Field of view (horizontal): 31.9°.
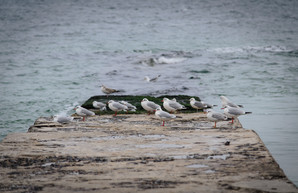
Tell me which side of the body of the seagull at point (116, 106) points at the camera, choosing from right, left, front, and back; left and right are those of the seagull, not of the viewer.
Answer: left

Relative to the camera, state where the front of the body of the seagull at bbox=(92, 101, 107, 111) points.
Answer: to the viewer's left

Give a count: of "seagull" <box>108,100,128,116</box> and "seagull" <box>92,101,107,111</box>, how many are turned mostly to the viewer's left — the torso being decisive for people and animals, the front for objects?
2

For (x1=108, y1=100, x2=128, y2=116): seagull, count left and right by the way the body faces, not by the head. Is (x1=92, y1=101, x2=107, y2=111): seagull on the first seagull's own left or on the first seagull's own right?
on the first seagull's own right
